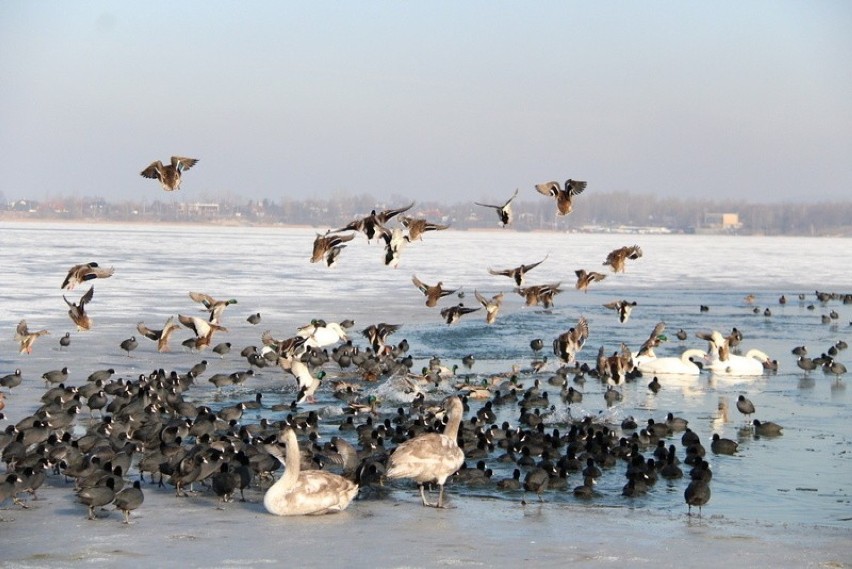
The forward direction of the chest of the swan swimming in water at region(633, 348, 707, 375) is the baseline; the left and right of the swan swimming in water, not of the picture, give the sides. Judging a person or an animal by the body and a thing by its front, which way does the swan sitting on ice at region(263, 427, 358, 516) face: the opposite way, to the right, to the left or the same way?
the opposite way

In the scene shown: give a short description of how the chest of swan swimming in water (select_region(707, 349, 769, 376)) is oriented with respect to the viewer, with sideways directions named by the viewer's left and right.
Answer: facing to the right of the viewer

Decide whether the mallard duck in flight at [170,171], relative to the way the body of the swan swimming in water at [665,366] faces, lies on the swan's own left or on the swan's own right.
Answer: on the swan's own right

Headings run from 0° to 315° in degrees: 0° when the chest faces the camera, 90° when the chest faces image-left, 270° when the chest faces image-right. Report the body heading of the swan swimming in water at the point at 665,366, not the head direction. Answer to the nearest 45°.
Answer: approximately 270°

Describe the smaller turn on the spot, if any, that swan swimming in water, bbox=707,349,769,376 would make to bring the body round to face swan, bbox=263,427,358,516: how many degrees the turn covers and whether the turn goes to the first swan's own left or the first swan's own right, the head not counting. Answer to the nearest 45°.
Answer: approximately 90° to the first swan's own right

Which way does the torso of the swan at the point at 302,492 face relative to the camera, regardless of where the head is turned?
to the viewer's left
